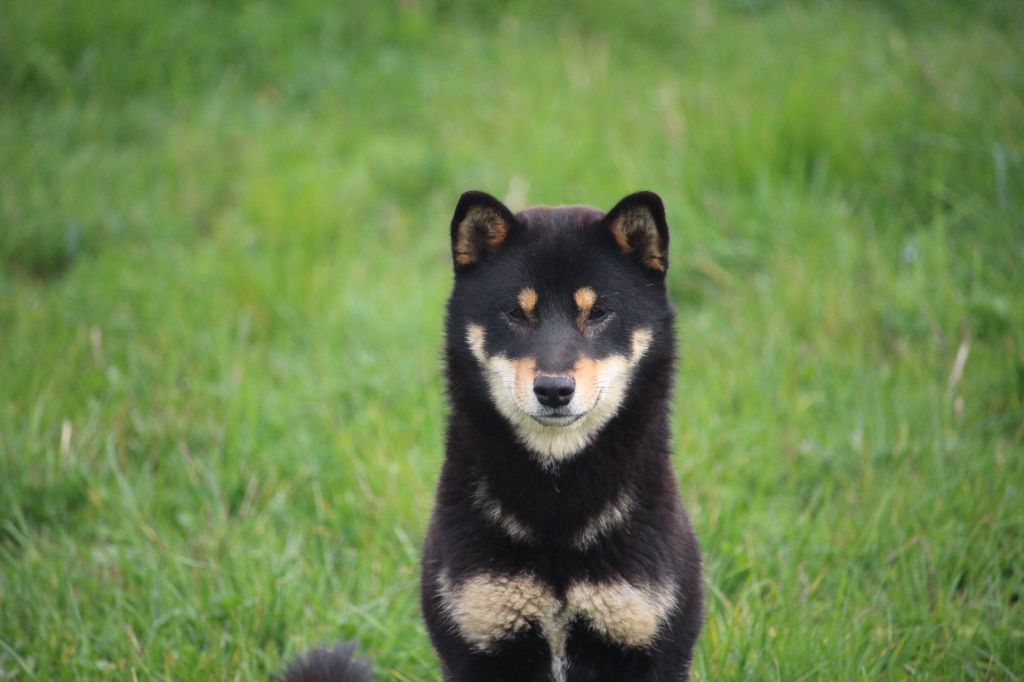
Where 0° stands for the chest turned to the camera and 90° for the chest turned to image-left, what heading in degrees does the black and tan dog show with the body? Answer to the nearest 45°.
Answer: approximately 0°
